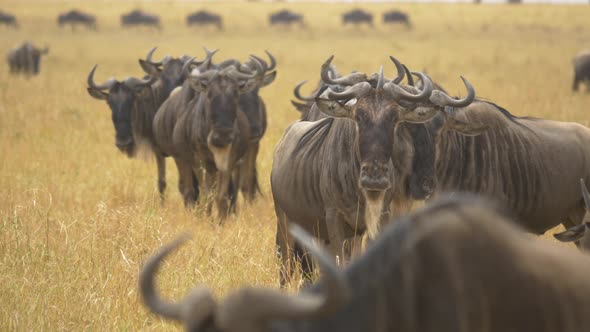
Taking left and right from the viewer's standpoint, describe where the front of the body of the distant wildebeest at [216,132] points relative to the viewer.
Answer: facing the viewer

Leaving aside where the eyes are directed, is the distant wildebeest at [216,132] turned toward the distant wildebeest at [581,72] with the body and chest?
no

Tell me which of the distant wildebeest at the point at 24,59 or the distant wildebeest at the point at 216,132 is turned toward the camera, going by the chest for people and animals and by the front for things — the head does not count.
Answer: the distant wildebeest at the point at 216,132

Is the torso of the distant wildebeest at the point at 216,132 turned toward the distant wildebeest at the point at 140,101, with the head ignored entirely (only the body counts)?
no

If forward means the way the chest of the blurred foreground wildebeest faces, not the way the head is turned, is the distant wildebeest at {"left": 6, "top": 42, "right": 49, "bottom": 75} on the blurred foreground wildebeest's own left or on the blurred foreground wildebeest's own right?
on the blurred foreground wildebeest's own right

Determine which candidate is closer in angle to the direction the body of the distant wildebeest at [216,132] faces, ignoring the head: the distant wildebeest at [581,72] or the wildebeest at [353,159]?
the wildebeest

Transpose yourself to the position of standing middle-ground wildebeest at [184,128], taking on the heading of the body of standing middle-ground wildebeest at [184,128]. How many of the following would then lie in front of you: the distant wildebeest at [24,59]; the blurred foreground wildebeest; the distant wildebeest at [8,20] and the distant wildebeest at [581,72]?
1

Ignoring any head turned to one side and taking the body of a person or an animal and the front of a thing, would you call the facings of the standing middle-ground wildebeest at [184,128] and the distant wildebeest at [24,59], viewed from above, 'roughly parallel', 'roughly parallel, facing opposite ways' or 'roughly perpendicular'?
roughly perpendicular
